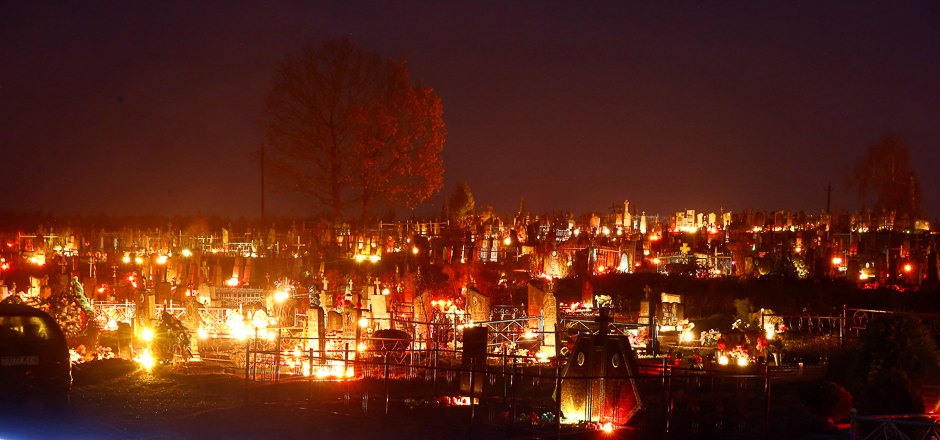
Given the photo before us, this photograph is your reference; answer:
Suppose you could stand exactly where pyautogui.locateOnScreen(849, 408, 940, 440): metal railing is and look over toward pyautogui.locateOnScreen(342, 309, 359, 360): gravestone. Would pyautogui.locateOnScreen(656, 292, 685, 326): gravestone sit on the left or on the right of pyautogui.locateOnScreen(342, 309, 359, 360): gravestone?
right

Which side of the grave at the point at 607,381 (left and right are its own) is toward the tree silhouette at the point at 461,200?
back

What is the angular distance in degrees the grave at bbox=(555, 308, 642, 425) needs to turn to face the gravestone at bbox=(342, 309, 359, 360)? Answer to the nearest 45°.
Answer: approximately 135° to its right

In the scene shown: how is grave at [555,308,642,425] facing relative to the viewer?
toward the camera

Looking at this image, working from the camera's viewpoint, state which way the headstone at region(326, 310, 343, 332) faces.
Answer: facing the viewer

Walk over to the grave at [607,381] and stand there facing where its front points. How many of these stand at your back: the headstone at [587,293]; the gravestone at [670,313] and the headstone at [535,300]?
3

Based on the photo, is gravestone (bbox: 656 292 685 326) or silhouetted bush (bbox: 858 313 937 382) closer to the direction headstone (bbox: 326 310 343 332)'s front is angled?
the silhouetted bush

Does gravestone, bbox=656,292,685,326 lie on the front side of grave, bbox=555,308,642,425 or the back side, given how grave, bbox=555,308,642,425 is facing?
on the back side

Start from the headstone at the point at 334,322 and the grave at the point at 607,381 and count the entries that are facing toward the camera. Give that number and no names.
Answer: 2

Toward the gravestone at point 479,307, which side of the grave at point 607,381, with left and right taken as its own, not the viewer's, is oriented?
back

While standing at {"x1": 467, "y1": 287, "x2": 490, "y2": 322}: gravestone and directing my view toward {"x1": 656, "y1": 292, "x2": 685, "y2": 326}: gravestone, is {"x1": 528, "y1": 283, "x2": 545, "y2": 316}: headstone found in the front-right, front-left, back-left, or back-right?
front-left

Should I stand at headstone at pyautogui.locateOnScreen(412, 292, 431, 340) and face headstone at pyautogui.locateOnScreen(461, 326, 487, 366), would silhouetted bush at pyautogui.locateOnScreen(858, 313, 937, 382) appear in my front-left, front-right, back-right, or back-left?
front-left

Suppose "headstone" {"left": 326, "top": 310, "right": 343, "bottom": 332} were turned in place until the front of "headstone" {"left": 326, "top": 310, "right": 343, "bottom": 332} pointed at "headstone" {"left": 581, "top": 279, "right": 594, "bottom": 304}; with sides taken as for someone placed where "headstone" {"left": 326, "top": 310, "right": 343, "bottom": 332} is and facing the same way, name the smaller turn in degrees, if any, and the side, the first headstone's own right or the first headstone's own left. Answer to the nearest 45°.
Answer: approximately 135° to the first headstone's own left

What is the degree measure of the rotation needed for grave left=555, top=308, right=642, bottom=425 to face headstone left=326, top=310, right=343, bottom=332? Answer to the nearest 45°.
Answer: approximately 135° to its right

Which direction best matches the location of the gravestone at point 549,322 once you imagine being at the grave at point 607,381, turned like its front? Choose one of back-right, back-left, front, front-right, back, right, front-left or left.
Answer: back

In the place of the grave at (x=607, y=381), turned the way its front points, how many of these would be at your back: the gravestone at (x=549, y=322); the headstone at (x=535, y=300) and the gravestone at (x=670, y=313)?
3

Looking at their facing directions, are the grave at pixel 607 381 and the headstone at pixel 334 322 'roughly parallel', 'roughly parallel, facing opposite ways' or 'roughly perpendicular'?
roughly parallel

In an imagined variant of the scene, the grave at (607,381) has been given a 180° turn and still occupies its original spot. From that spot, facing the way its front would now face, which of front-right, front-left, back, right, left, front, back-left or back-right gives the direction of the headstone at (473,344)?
front-left
